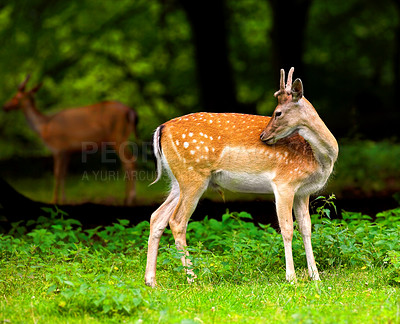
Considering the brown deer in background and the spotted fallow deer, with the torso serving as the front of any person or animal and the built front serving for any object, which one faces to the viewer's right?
the spotted fallow deer

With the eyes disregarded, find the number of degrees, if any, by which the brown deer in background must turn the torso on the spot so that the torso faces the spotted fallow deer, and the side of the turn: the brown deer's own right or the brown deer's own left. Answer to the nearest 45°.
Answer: approximately 90° to the brown deer's own left

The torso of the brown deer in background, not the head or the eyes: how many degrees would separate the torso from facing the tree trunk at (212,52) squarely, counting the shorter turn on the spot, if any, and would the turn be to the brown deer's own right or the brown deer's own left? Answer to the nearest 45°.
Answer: approximately 180°

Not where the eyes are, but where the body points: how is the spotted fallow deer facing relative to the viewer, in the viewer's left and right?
facing to the right of the viewer

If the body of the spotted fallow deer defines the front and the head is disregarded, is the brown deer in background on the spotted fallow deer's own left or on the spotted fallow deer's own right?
on the spotted fallow deer's own left

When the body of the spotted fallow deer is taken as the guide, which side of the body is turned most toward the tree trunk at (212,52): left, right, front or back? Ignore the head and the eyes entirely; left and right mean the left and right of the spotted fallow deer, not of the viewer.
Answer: left

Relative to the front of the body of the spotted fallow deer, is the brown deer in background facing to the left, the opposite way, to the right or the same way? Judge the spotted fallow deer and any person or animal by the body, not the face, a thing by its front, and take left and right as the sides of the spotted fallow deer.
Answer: the opposite way

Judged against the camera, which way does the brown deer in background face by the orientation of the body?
to the viewer's left

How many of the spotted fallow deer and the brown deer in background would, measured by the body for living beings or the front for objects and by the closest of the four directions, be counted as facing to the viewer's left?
1
